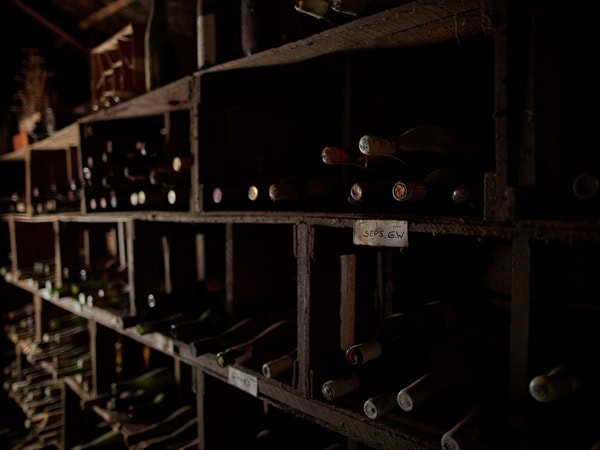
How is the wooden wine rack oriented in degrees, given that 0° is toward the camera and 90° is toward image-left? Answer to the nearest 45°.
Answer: approximately 45°
